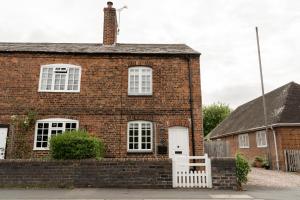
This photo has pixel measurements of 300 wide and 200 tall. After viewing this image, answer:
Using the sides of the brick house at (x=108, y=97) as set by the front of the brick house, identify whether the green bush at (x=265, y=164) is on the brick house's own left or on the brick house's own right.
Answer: on the brick house's own left

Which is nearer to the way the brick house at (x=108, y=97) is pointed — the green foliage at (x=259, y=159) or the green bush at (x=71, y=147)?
the green bush

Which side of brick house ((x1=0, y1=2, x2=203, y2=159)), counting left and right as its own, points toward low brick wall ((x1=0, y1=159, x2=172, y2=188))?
front

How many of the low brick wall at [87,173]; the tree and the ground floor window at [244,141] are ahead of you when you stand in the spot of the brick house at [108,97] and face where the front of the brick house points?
1

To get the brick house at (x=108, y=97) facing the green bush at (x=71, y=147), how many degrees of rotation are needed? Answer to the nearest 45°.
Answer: approximately 45° to its right

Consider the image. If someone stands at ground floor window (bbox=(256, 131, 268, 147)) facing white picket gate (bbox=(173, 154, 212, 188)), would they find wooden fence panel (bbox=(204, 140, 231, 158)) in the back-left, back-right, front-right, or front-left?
front-right

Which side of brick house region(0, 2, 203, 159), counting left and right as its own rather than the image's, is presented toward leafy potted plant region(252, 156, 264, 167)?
left

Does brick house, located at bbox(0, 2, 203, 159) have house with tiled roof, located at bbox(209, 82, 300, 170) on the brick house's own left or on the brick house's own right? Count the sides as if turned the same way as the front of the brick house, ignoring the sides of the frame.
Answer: on the brick house's own left

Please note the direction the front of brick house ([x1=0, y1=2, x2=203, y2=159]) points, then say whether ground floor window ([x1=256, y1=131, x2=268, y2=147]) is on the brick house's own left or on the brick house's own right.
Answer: on the brick house's own left

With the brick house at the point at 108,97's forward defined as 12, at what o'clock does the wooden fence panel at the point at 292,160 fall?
The wooden fence panel is roughly at 9 o'clock from the brick house.

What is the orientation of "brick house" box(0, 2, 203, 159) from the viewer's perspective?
toward the camera
